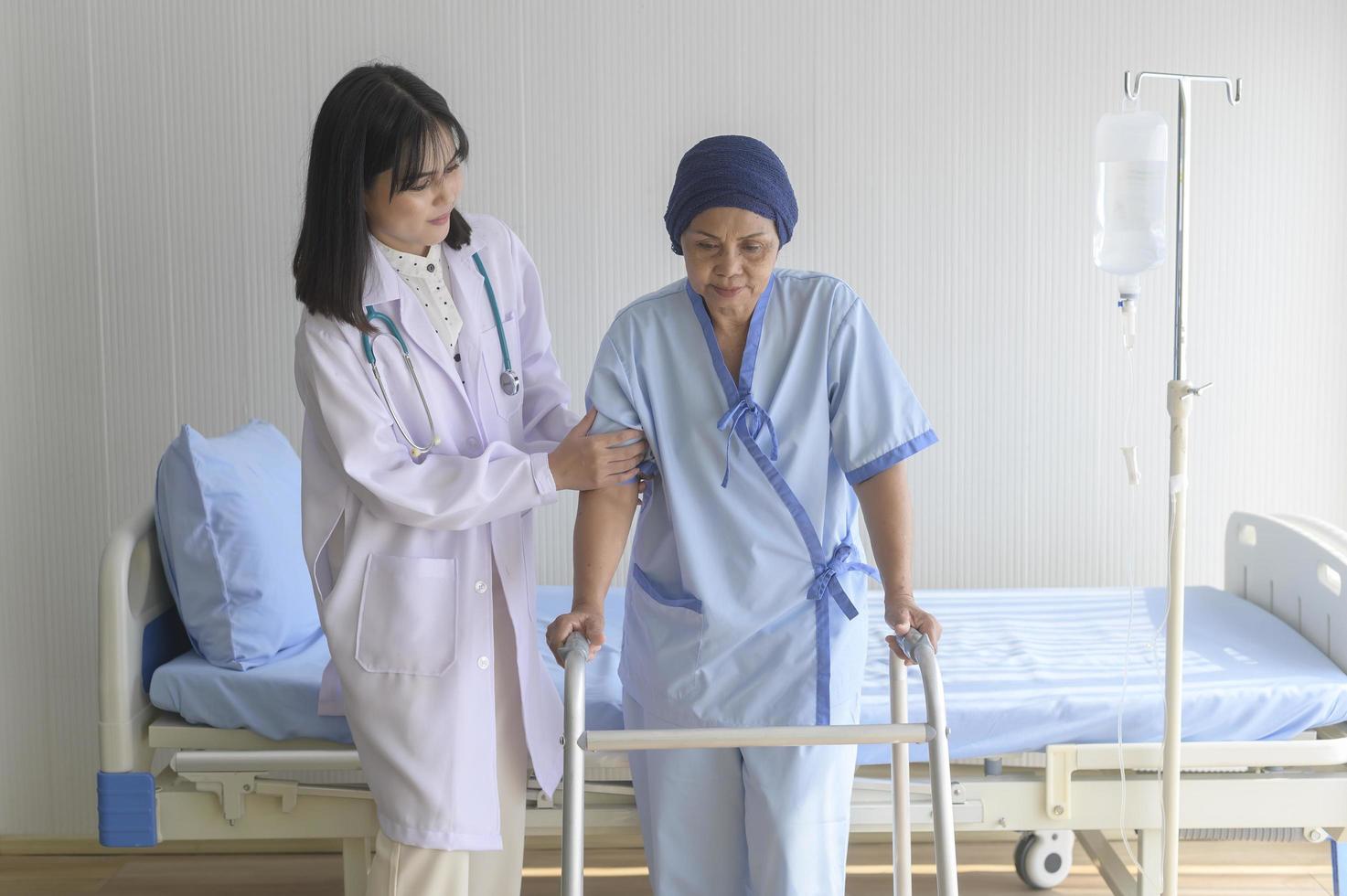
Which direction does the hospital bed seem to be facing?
to the viewer's right

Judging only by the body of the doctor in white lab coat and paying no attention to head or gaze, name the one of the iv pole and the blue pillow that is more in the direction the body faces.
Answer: the iv pole

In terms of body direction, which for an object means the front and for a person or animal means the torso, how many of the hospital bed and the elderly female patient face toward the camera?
1

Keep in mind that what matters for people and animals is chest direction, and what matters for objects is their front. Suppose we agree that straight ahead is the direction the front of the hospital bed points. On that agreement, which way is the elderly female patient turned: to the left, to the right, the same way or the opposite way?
to the right

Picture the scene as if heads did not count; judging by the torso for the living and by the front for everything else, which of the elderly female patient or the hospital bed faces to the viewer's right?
the hospital bed

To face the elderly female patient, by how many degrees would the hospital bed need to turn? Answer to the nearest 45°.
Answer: approximately 135° to its right

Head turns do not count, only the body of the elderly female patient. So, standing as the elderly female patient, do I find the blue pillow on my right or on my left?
on my right

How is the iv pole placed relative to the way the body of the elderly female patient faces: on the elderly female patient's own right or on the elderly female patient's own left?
on the elderly female patient's own left

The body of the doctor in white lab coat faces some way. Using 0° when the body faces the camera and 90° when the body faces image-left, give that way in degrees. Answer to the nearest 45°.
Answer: approximately 315°

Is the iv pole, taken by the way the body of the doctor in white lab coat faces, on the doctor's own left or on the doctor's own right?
on the doctor's own left
